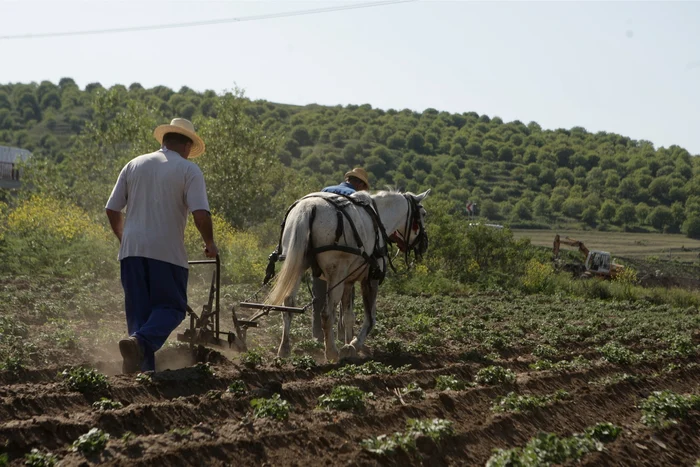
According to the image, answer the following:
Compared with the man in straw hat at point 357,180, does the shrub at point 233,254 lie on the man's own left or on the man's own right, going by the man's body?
on the man's own left

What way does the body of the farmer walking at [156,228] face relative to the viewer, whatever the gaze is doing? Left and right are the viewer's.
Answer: facing away from the viewer and to the right of the viewer

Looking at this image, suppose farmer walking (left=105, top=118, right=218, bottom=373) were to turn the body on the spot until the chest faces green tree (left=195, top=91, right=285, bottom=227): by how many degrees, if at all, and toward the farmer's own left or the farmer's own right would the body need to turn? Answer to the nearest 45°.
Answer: approximately 45° to the farmer's own left

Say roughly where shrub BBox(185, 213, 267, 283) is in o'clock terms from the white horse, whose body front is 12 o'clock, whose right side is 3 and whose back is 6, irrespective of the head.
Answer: The shrub is roughly at 10 o'clock from the white horse.

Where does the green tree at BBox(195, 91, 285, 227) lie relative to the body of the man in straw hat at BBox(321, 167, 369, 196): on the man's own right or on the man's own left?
on the man's own left

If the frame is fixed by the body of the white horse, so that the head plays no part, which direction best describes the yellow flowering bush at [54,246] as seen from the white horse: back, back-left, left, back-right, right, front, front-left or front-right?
left

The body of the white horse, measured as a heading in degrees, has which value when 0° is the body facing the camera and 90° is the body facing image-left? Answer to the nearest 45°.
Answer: approximately 225°

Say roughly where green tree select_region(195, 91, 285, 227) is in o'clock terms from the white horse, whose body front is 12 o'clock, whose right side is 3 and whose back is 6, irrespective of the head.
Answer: The green tree is roughly at 10 o'clock from the white horse.

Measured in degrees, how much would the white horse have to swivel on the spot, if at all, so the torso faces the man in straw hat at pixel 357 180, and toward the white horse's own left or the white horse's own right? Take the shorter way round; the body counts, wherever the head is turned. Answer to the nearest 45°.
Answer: approximately 45° to the white horse's own left

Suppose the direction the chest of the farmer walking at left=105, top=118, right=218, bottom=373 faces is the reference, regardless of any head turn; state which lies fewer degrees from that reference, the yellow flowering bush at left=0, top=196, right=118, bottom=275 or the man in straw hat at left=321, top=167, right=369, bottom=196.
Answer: the man in straw hat

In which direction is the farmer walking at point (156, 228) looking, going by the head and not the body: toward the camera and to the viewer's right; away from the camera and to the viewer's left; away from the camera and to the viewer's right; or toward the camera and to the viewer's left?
away from the camera and to the viewer's right
